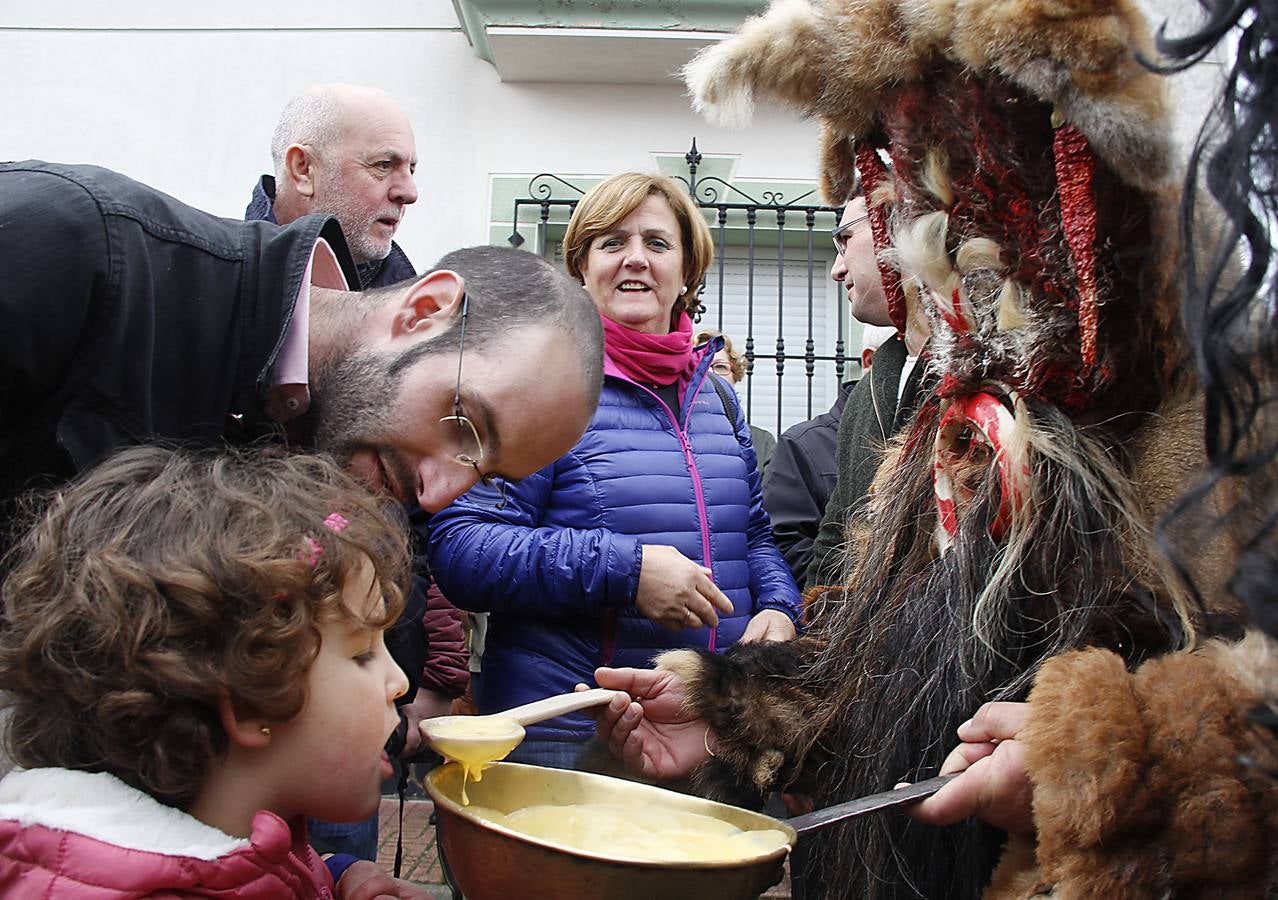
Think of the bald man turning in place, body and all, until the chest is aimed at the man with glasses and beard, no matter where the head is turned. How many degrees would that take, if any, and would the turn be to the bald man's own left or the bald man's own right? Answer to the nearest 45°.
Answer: approximately 45° to the bald man's own right

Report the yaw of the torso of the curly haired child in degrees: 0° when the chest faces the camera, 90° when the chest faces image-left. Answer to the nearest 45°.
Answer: approximately 270°

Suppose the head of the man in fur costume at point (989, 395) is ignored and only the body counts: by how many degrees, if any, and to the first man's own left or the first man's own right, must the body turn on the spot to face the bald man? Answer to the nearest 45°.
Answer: approximately 90° to the first man's own right

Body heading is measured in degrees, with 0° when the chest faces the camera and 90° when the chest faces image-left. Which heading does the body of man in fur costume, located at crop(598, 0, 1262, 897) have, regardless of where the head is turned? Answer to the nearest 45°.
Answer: approximately 45°

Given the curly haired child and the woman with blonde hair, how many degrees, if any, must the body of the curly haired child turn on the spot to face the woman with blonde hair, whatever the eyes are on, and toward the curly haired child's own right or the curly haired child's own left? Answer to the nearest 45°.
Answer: approximately 45° to the curly haired child's own left

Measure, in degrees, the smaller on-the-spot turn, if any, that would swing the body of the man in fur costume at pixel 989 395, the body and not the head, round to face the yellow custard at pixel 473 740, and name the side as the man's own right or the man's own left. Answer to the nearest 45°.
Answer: approximately 45° to the man's own right

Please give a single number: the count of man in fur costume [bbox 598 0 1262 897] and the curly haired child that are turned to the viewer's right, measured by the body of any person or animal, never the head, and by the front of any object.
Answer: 1

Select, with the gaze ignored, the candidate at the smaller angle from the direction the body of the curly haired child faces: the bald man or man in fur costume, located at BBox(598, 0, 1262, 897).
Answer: the man in fur costume

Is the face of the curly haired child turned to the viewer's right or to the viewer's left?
to the viewer's right

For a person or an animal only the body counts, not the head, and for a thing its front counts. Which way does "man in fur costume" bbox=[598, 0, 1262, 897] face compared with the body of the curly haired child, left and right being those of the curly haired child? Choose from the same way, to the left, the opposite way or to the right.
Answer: the opposite way
